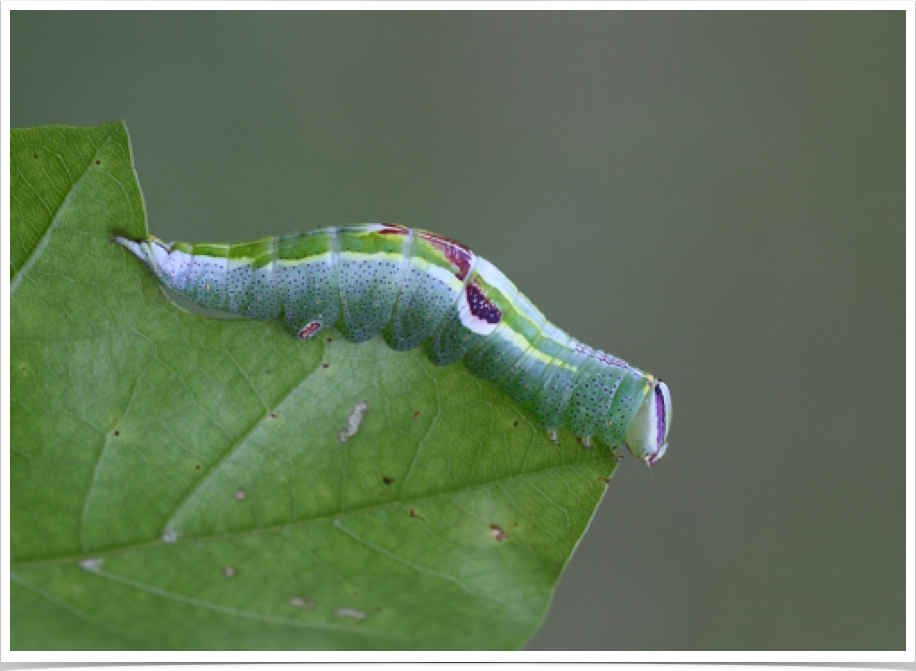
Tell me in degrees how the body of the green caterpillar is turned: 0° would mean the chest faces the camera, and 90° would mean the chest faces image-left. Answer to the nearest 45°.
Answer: approximately 270°
